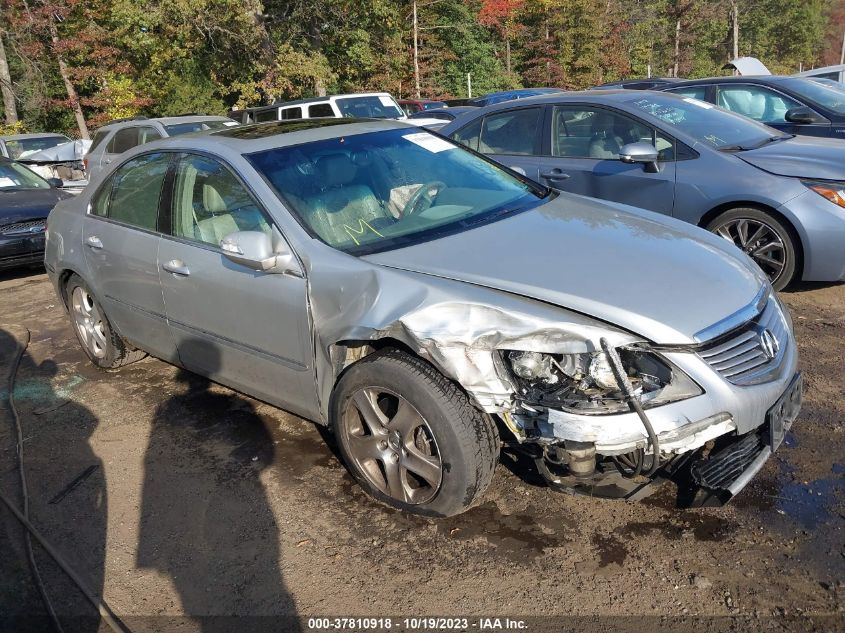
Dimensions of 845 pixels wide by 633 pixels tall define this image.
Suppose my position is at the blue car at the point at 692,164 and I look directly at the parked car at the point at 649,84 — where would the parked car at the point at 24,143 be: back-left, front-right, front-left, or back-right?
front-left

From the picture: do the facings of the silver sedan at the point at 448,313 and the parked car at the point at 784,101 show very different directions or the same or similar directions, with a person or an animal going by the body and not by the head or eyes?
same or similar directions

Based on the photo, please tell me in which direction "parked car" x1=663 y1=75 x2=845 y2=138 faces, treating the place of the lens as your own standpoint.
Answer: facing the viewer and to the right of the viewer

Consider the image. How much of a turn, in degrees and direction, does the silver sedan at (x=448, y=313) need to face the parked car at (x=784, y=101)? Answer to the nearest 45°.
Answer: approximately 90° to its left

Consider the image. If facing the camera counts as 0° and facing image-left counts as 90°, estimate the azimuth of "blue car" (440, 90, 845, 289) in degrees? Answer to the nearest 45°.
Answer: approximately 315°

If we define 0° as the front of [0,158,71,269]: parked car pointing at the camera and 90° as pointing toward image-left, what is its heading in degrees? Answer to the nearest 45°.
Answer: approximately 315°

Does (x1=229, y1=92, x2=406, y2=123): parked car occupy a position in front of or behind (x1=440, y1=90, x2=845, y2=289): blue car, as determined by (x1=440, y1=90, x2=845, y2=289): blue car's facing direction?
behind

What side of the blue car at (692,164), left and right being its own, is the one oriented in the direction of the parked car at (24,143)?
back

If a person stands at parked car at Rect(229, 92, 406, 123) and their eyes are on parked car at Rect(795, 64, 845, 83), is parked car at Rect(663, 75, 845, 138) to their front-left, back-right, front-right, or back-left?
front-right

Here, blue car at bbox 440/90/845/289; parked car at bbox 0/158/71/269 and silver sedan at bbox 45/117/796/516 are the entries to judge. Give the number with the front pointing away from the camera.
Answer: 0

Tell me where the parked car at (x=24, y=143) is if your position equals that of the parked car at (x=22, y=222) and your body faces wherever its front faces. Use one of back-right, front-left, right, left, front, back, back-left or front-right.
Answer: back-left

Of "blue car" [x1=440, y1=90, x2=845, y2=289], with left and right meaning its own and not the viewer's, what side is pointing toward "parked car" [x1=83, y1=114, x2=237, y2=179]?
back
